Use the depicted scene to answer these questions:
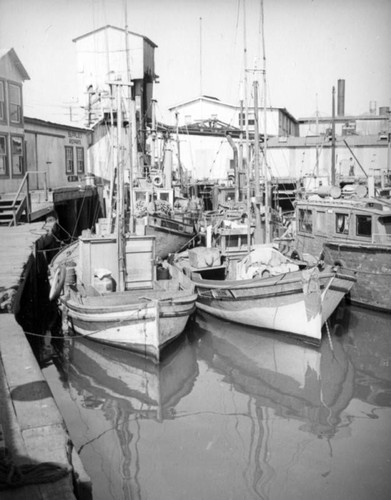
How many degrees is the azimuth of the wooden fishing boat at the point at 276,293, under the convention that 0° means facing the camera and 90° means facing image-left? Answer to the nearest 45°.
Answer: approximately 315°

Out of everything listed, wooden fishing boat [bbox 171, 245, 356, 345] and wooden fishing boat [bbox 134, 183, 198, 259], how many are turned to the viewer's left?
0

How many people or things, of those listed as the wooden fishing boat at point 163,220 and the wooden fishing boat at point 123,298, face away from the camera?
0

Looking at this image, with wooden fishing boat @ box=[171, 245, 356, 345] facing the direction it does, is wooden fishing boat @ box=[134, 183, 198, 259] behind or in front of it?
behind

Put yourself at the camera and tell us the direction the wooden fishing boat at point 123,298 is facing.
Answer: facing the viewer and to the right of the viewer

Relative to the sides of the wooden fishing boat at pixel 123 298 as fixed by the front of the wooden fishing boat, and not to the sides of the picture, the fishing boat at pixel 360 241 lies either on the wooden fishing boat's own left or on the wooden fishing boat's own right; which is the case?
on the wooden fishing boat's own left

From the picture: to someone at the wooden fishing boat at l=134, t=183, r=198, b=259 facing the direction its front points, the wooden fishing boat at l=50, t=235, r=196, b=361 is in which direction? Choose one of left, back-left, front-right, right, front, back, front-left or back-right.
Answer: front-right

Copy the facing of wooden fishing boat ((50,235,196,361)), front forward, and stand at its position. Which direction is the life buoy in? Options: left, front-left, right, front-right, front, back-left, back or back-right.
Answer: back-left

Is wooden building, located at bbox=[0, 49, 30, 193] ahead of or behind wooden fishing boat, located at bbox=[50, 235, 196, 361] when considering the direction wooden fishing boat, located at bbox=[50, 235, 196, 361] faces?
behind

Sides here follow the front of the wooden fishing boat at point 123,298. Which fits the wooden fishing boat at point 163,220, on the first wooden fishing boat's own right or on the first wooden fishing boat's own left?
on the first wooden fishing boat's own left
